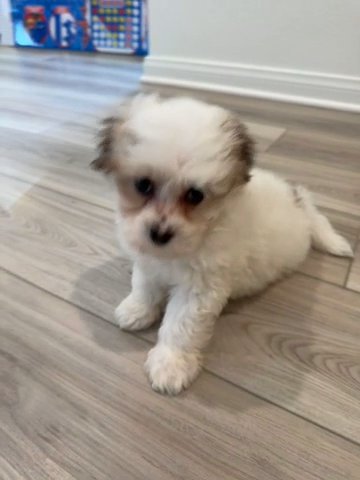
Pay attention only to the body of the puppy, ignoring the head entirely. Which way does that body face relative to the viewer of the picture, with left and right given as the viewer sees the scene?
facing the viewer and to the left of the viewer

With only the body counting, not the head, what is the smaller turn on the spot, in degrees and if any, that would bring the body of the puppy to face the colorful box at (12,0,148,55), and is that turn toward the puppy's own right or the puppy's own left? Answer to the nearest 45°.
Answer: approximately 135° to the puppy's own right
